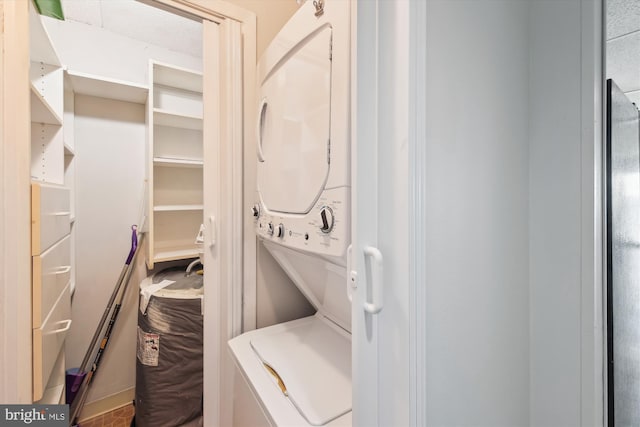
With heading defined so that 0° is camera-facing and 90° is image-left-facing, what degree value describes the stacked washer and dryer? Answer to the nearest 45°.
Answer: approximately 45°

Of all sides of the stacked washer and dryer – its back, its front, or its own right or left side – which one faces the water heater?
right
